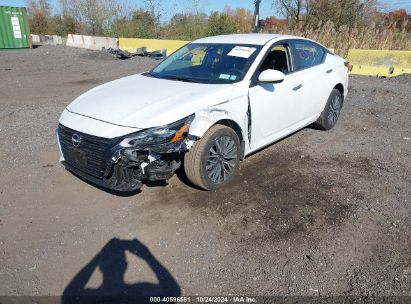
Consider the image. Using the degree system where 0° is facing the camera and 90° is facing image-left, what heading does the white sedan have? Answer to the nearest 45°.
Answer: approximately 45°

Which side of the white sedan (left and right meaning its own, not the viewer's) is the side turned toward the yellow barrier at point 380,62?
back

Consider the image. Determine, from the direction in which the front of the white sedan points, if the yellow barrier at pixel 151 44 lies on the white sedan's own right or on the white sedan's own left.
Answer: on the white sedan's own right

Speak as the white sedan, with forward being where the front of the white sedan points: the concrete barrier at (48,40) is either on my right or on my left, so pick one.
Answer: on my right

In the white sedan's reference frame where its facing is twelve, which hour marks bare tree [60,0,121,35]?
The bare tree is roughly at 4 o'clock from the white sedan.

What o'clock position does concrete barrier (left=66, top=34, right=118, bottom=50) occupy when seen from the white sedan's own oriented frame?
The concrete barrier is roughly at 4 o'clock from the white sedan.
